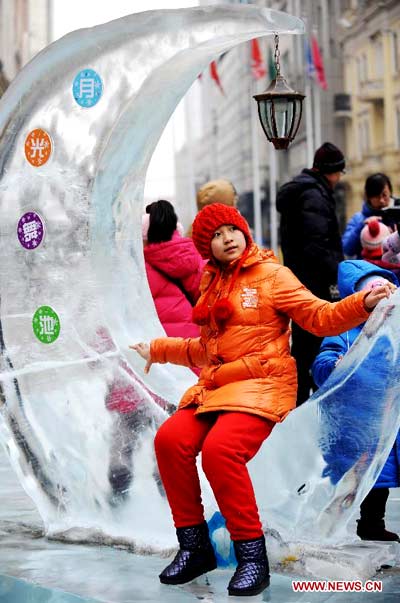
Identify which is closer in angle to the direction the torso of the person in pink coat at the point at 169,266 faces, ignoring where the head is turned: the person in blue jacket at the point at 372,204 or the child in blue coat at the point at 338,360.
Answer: the person in blue jacket

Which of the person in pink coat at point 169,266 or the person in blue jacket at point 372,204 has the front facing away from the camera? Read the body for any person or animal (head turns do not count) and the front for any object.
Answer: the person in pink coat

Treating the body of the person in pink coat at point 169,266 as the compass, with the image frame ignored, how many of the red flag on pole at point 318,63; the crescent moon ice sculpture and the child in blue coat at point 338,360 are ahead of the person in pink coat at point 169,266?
1

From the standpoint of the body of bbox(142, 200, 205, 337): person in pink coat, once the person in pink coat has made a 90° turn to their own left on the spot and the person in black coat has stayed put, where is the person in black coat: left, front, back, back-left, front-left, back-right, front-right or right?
back-right

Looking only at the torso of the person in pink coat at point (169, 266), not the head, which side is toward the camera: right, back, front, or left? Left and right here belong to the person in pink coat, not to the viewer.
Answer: back

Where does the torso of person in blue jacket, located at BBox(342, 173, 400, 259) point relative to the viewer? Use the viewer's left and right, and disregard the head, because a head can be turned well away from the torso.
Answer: facing the viewer and to the right of the viewer

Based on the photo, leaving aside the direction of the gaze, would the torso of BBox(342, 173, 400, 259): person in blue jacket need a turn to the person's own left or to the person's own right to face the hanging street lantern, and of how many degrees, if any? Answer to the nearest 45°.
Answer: approximately 45° to the person's own right

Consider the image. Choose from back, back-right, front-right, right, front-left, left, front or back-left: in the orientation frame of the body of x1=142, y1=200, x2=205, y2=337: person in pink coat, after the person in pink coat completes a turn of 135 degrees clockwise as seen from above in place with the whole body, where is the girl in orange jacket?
front-right

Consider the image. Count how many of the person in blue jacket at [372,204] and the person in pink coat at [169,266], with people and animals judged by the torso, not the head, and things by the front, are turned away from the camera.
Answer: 1
